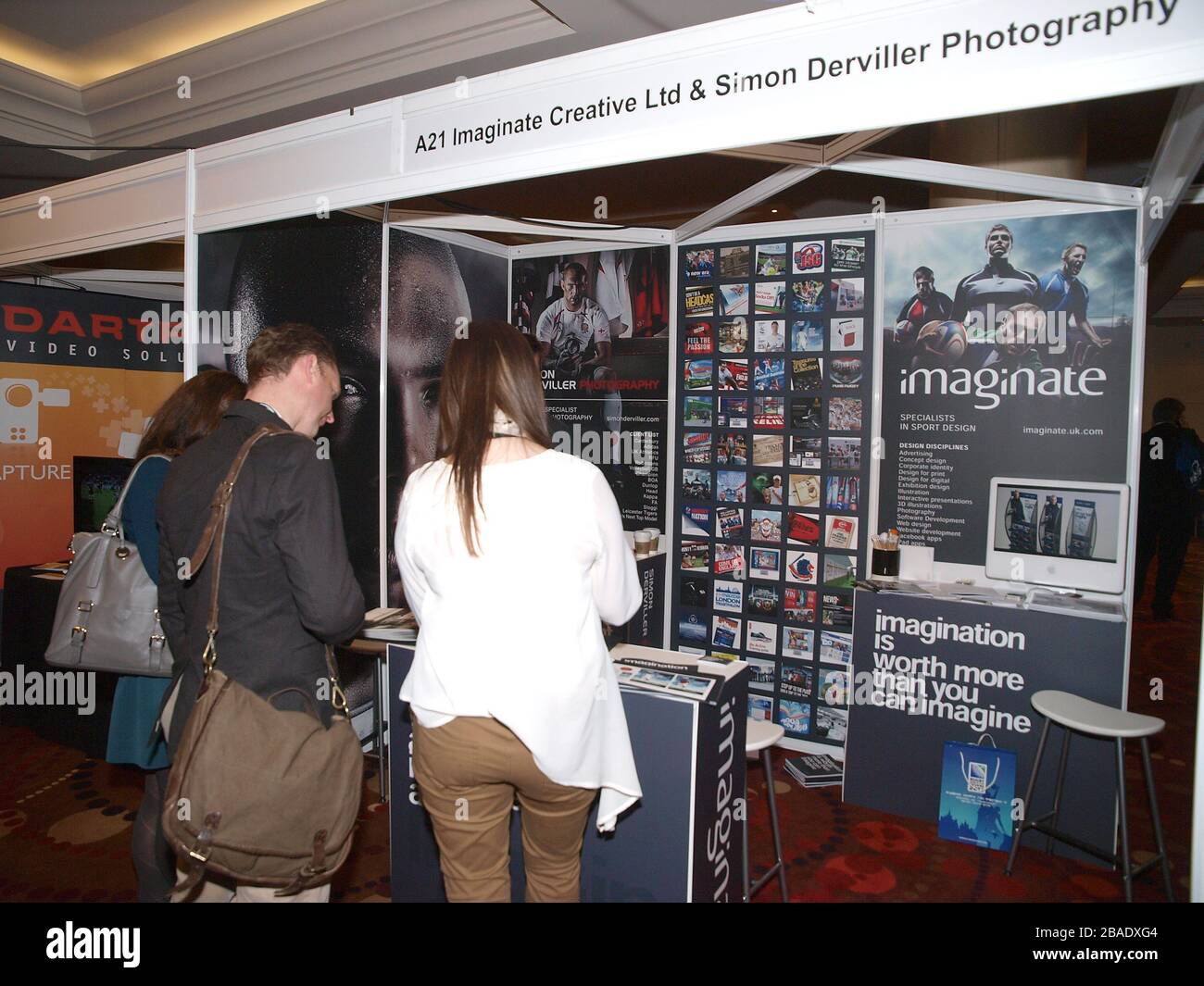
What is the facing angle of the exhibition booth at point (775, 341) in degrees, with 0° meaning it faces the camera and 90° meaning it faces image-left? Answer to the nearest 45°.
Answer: approximately 45°

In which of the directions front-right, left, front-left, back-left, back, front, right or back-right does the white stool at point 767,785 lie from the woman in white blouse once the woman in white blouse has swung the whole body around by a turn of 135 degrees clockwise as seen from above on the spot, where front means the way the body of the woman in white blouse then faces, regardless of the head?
left

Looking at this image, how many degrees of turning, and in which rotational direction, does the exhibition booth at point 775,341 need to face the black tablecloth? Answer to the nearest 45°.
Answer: approximately 45° to its right

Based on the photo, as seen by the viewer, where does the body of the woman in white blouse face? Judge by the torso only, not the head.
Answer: away from the camera

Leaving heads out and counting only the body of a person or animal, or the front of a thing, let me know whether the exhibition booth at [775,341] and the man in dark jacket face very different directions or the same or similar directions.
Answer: very different directions

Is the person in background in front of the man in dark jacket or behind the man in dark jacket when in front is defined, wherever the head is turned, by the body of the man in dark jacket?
in front

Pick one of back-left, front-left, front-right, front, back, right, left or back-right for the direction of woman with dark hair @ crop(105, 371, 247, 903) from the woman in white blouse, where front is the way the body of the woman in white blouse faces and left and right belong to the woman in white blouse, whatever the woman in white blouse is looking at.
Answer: front-left

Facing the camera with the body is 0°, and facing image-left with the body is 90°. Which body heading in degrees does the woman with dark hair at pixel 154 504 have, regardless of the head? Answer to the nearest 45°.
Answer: approximately 225°

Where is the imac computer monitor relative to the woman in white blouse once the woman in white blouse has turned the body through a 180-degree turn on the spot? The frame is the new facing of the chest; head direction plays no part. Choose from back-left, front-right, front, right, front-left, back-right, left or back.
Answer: back-left

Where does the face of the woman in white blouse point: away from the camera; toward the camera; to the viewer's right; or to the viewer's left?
away from the camera
